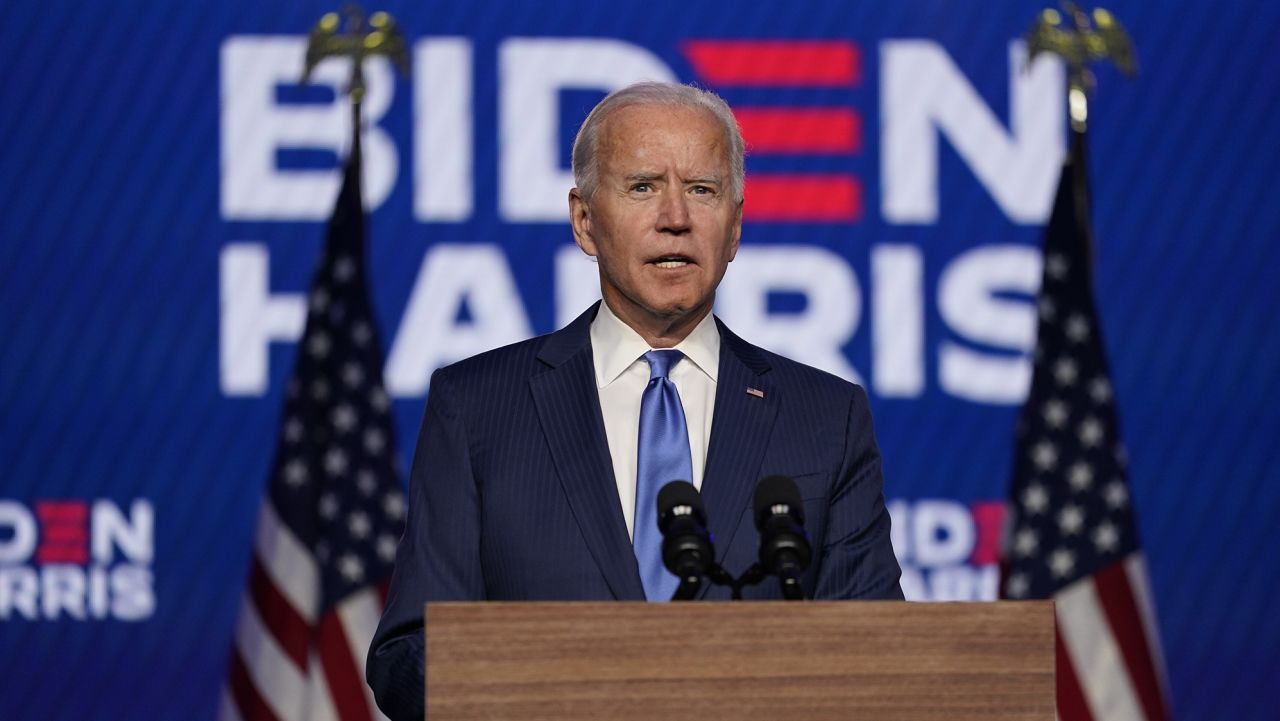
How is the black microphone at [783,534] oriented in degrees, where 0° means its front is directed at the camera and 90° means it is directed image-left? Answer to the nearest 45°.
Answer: approximately 180°

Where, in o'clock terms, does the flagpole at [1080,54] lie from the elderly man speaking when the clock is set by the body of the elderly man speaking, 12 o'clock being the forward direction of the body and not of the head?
The flagpole is roughly at 7 o'clock from the elderly man speaking.

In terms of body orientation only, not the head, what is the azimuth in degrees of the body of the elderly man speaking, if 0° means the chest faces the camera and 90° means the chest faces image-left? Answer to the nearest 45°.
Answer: approximately 0°

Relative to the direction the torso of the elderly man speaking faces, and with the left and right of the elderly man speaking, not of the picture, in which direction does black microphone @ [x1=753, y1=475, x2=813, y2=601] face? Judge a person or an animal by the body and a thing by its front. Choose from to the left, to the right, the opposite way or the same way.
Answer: the opposite way

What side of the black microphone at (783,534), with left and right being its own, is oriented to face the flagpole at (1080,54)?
front

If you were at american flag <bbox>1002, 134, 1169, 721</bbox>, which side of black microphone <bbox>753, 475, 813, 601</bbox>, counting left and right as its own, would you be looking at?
front

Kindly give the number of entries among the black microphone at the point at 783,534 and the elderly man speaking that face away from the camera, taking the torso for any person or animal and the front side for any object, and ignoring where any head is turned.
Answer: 1

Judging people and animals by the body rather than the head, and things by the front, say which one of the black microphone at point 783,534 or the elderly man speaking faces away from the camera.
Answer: the black microphone
